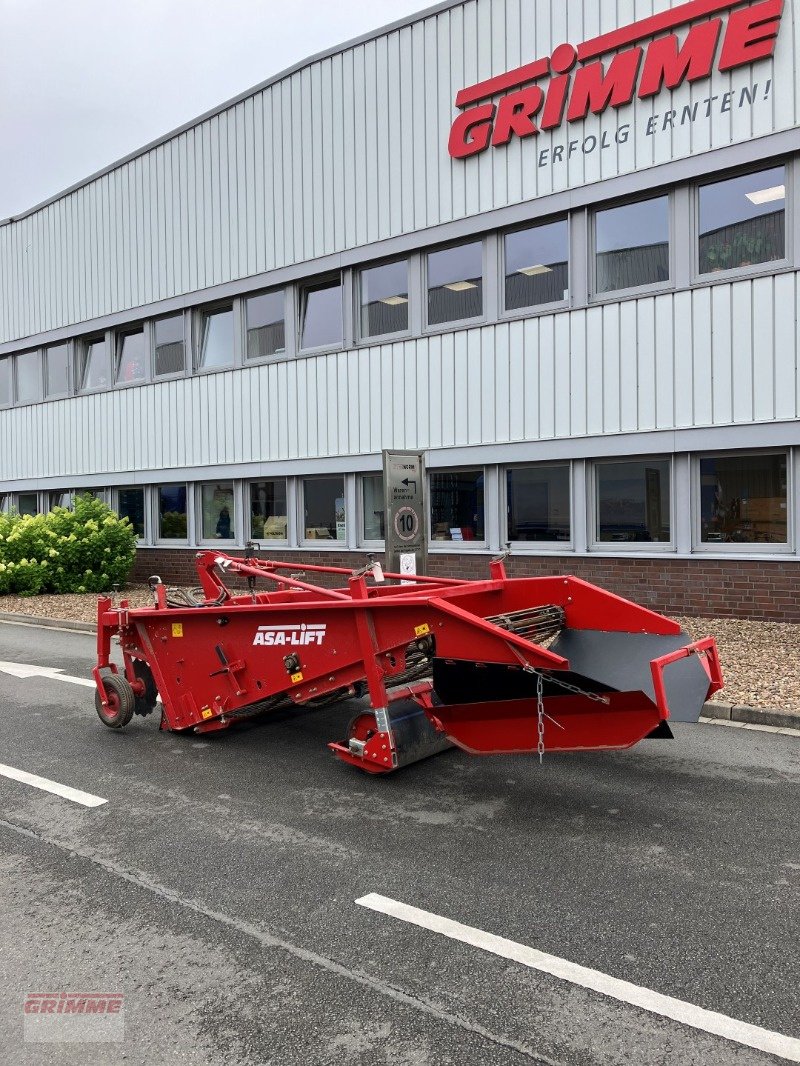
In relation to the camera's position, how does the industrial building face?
facing the viewer and to the left of the viewer

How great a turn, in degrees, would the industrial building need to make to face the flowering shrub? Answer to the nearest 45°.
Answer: approximately 90° to its right

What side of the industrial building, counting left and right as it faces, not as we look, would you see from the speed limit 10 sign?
front

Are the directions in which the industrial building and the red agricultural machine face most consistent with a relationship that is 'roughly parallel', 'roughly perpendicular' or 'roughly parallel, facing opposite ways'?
roughly perpendicular
